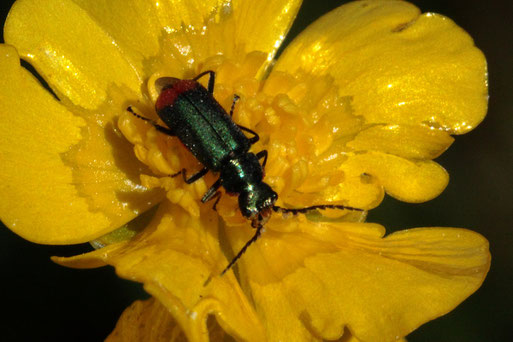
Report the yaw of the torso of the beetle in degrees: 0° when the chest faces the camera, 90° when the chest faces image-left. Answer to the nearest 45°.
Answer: approximately 315°
